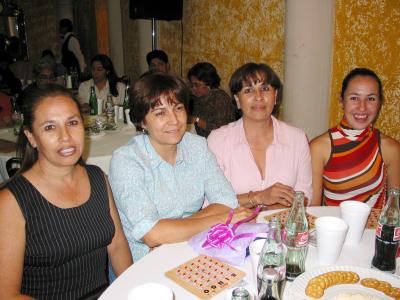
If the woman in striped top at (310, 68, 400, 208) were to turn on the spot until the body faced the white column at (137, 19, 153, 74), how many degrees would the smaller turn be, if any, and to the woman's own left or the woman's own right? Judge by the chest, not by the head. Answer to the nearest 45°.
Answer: approximately 135° to the woman's own right

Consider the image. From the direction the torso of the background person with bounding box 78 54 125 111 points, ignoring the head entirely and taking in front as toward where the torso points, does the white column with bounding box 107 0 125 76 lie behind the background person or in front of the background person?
behind

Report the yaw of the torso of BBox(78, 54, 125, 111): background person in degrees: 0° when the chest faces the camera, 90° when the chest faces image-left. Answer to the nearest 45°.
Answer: approximately 45°

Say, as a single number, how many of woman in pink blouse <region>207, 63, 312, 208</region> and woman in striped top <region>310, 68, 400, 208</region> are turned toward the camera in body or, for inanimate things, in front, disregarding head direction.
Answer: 2

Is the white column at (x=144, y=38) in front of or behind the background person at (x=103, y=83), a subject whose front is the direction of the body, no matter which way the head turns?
behind

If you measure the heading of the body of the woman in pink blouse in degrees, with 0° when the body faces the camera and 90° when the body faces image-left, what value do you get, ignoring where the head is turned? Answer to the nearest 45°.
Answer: approximately 0°

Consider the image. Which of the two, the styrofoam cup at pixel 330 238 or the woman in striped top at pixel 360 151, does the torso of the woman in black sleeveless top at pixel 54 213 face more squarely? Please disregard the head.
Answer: the styrofoam cup

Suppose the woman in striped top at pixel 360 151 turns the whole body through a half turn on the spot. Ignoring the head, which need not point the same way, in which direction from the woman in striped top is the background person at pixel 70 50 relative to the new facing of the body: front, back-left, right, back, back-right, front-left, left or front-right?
front-left
